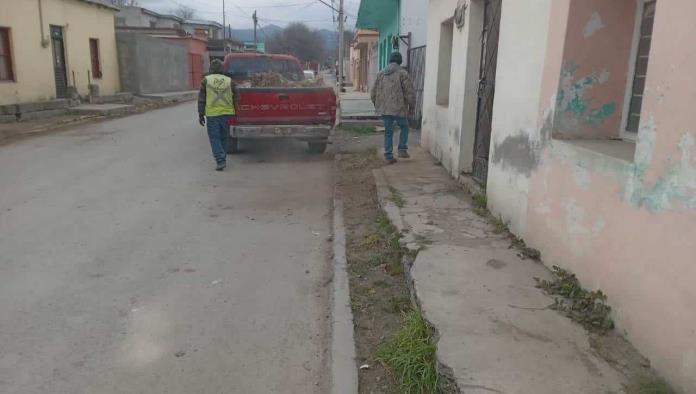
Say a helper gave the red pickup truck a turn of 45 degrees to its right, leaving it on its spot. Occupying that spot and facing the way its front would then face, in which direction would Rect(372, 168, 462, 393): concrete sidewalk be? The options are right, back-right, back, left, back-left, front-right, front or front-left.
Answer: back-right

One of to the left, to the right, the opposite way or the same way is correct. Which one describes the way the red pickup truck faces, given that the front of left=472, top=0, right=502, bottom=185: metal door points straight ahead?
to the right

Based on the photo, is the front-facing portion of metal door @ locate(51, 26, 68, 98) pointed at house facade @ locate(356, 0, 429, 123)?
yes

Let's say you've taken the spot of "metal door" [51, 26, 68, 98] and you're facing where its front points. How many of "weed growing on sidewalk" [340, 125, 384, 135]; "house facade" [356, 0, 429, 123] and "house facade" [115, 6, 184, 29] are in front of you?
2

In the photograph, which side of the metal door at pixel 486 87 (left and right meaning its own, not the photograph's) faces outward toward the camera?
left

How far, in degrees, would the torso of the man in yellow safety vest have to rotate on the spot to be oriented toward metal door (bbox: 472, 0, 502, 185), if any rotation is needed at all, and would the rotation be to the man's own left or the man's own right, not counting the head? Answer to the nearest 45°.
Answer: approximately 135° to the man's own right

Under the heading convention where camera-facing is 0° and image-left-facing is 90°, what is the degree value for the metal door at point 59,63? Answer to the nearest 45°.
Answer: approximately 315°

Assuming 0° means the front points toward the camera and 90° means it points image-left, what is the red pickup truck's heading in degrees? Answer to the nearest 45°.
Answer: approximately 180°

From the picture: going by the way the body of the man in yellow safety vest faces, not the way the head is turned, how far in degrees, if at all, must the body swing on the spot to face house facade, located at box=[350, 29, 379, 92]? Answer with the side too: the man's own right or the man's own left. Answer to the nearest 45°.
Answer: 0° — they already face it

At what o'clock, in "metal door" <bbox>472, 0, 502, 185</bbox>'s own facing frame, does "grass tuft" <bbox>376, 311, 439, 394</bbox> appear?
The grass tuft is roughly at 9 o'clock from the metal door.

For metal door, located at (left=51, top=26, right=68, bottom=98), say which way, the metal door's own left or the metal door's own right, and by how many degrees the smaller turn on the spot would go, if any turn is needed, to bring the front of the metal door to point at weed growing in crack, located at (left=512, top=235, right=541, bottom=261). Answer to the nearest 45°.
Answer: approximately 45° to the metal door's own right

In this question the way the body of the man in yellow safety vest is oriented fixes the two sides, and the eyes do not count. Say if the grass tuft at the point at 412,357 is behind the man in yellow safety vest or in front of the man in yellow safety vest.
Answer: behind

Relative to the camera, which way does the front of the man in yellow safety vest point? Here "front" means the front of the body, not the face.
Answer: away from the camera

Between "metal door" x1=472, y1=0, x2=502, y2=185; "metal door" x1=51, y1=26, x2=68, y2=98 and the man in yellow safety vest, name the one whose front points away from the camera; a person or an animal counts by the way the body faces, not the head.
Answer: the man in yellow safety vest

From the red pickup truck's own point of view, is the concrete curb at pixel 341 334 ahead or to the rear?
to the rear
